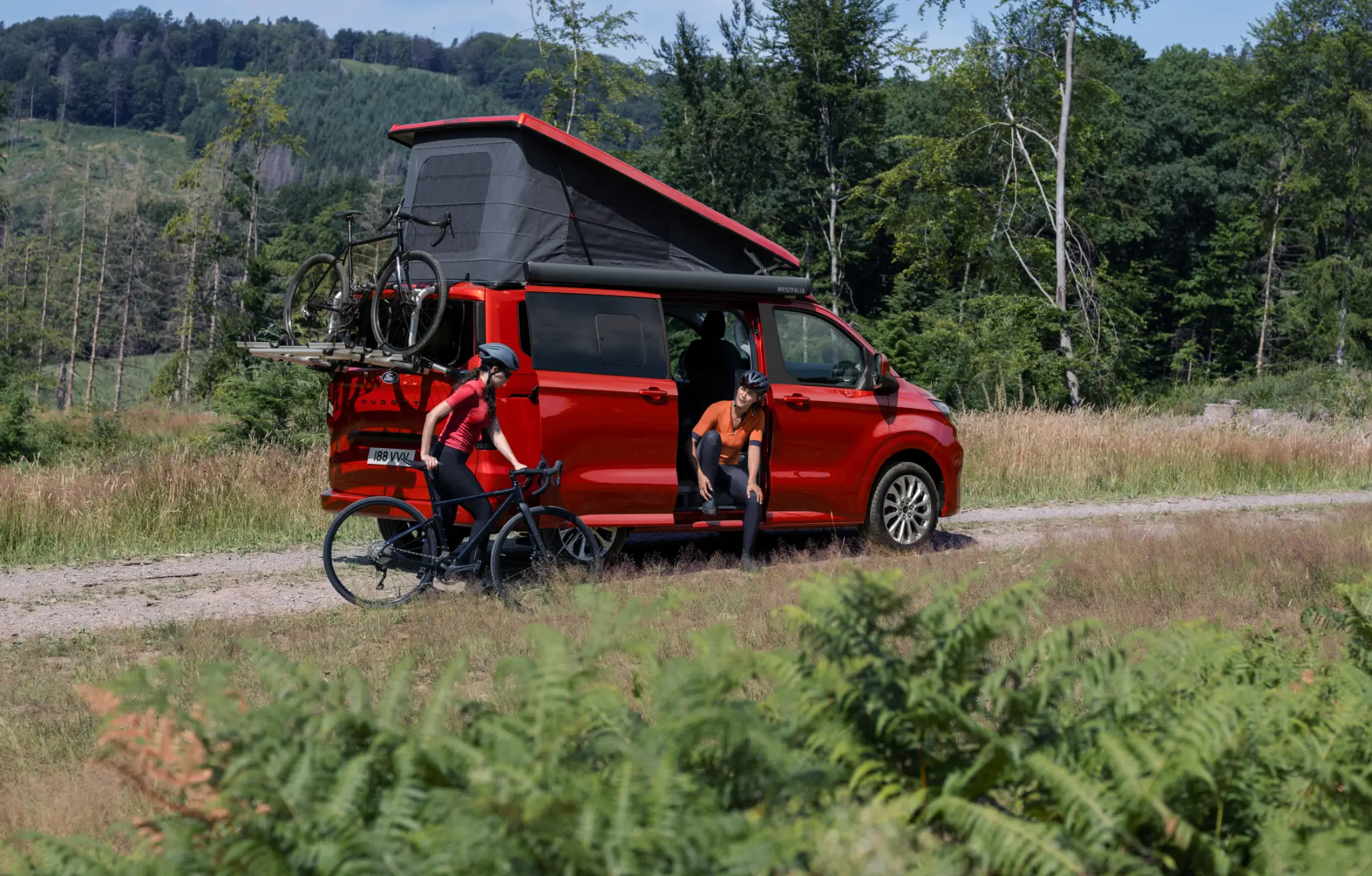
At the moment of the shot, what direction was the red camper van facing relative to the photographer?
facing away from the viewer and to the right of the viewer

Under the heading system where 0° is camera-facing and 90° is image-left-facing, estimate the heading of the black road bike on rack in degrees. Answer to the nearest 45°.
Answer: approximately 315°

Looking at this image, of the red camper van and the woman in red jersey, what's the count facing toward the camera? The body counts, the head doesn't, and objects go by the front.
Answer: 0

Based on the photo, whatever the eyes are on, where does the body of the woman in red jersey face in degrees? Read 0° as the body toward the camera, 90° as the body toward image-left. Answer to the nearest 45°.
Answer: approximately 270°

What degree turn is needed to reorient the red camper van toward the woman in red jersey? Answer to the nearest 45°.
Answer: approximately 180°

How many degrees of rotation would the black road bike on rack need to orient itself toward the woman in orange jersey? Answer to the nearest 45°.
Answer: approximately 45° to its left

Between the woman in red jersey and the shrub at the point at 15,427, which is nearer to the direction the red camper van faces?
the shrub

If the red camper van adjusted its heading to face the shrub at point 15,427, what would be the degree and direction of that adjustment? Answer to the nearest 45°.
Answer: approximately 90° to its left

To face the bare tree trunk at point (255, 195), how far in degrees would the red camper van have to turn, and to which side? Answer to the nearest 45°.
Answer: approximately 45° to its left

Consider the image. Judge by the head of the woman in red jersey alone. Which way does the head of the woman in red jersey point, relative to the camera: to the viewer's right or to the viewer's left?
to the viewer's right

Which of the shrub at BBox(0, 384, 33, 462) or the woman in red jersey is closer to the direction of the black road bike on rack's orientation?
the woman in red jersey

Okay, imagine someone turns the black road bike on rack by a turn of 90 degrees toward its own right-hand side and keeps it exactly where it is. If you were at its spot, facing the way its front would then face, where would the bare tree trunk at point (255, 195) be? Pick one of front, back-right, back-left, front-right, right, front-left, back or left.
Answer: back-right
